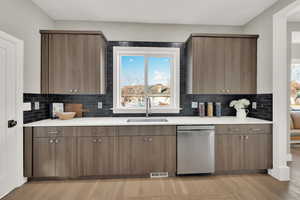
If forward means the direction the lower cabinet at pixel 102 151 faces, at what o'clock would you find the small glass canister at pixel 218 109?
The small glass canister is roughly at 9 o'clock from the lower cabinet.

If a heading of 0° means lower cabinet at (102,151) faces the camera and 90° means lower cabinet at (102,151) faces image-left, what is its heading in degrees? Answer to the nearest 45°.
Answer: approximately 0°

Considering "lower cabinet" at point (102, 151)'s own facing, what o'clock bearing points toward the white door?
The white door is roughly at 3 o'clock from the lower cabinet.

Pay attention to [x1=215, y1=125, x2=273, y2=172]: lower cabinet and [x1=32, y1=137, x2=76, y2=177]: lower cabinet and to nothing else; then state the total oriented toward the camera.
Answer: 2

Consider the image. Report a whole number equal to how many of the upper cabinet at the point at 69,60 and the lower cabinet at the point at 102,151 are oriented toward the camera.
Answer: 2

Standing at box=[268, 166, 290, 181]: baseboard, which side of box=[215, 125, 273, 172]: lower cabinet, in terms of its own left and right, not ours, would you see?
left

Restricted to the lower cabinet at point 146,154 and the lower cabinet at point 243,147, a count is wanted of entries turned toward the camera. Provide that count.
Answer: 2

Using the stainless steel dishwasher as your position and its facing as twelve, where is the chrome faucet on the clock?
The chrome faucet is roughly at 4 o'clock from the stainless steel dishwasher.

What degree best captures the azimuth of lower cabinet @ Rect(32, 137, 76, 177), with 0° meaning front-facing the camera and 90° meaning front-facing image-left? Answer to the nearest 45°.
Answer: approximately 0°

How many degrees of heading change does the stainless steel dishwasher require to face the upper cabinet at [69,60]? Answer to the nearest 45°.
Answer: approximately 90° to its right
